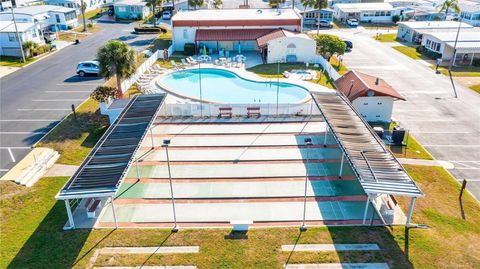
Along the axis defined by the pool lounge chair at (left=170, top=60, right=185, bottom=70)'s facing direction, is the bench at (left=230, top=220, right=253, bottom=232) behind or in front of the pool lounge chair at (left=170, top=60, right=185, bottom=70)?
in front

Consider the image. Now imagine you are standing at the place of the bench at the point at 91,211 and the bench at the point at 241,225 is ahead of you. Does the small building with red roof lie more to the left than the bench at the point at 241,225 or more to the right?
left

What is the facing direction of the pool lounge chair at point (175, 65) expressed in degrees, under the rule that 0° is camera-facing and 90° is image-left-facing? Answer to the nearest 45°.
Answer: approximately 315°

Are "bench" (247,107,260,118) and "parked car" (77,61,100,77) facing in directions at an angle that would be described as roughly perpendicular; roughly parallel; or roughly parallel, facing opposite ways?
roughly perpendicular

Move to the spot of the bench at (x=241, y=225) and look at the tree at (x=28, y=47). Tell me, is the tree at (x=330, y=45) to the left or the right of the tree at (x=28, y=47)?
right

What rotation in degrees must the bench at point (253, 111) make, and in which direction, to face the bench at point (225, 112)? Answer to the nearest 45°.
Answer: approximately 90° to its right

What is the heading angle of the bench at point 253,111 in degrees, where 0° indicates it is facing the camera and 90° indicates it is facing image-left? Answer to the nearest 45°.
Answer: approximately 0°

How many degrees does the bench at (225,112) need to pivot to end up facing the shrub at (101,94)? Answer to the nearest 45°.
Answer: approximately 90° to its right

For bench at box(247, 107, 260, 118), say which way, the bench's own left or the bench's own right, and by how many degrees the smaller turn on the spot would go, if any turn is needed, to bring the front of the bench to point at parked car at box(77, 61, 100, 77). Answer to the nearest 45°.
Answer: approximately 135° to the bench's own right

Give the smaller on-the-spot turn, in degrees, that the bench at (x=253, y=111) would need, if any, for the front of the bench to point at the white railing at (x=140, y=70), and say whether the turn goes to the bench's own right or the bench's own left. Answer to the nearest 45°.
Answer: approximately 135° to the bench's own right

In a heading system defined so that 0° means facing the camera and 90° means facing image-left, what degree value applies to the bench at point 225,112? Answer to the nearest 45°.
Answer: approximately 0°
